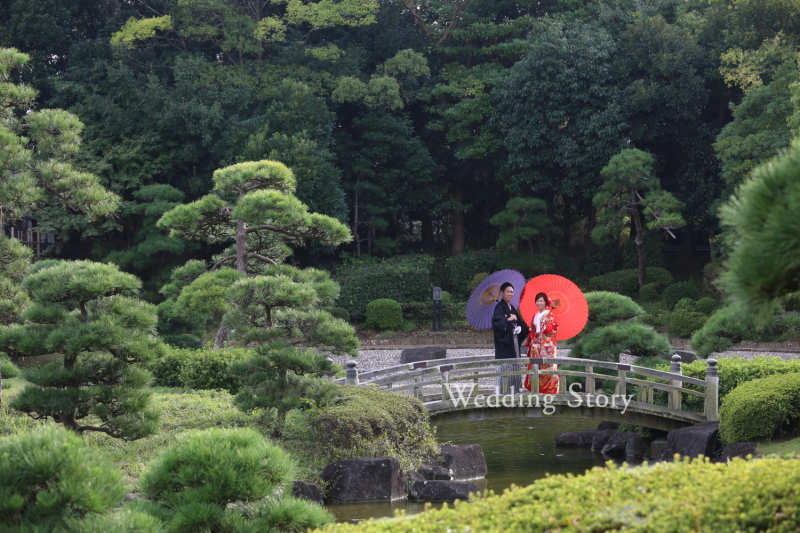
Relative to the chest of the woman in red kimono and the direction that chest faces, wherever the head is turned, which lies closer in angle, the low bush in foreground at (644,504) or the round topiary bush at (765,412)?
the low bush in foreground

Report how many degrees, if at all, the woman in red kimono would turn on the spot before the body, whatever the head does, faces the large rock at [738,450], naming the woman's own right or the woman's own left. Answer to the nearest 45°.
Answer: approximately 90° to the woman's own left

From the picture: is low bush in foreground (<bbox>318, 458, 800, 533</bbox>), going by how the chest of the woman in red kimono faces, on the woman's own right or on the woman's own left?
on the woman's own left

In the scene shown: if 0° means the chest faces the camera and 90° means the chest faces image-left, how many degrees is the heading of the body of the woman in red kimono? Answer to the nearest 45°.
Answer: approximately 45°

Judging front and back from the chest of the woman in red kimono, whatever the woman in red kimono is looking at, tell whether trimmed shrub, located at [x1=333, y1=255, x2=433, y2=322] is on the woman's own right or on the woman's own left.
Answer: on the woman's own right

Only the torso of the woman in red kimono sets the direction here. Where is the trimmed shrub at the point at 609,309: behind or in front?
behind

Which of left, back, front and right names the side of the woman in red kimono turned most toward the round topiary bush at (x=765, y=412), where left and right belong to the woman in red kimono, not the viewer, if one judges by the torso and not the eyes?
left

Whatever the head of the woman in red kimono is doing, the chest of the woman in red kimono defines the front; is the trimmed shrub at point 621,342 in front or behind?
behind
